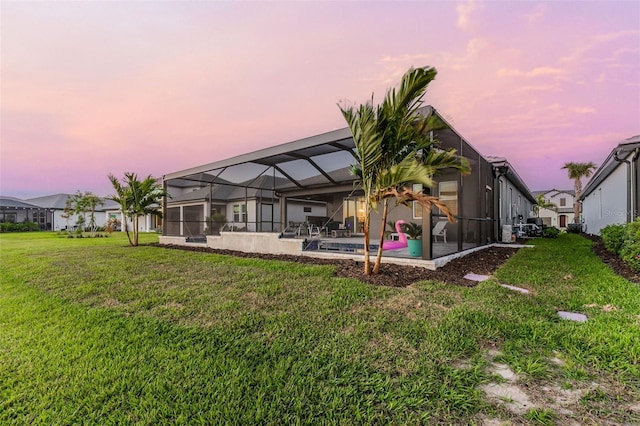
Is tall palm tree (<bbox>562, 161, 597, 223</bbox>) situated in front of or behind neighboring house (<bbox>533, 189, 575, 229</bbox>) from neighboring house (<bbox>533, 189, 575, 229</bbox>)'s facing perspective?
in front

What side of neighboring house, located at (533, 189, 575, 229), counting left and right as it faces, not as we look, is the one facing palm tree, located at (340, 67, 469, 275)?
front

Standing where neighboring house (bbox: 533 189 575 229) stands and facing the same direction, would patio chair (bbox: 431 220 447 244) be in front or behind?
in front

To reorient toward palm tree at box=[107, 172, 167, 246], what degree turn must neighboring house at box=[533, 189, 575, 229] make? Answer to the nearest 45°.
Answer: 0° — it already faces it

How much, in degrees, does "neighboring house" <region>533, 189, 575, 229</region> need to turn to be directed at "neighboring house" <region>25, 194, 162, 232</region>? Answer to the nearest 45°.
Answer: approximately 45° to its right

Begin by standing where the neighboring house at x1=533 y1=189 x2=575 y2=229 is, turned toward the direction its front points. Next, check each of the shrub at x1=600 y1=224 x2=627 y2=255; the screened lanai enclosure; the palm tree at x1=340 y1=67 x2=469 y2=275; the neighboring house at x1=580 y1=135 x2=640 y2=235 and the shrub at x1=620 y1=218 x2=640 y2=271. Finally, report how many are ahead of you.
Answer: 5

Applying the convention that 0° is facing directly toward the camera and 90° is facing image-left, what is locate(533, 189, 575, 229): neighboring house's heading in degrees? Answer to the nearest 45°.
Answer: approximately 0°

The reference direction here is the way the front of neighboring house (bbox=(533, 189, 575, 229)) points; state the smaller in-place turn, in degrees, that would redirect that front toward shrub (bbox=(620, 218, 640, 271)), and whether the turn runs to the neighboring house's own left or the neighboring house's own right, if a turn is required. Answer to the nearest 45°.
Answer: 0° — it already faces it

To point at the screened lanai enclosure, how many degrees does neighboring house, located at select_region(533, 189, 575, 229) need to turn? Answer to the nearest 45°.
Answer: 0° — it already faces it
